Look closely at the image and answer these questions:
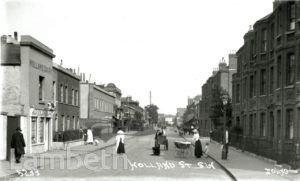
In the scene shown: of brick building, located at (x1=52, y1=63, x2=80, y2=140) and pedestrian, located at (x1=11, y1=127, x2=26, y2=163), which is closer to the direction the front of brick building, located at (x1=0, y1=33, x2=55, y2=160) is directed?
the pedestrian

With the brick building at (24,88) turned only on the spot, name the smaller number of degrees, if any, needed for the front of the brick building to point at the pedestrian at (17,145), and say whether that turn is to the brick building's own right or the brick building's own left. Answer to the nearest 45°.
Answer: approximately 45° to the brick building's own right

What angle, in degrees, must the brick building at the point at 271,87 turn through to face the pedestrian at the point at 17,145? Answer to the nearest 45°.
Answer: approximately 45° to its left

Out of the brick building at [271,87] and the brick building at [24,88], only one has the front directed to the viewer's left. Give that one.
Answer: the brick building at [271,87]

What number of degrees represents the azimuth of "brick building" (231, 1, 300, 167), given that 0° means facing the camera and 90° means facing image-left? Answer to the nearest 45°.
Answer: approximately 90°

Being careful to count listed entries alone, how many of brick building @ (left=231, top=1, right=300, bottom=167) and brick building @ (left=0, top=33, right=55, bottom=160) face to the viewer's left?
1

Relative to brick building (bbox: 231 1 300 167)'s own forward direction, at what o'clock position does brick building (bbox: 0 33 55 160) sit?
brick building (bbox: 0 33 55 160) is roughly at 11 o'clock from brick building (bbox: 231 1 300 167).

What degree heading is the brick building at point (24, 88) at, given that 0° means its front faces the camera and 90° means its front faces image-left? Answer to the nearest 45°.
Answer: approximately 315°

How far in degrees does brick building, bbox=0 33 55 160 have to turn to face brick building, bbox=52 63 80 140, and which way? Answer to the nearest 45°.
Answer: approximately 135° to its left
